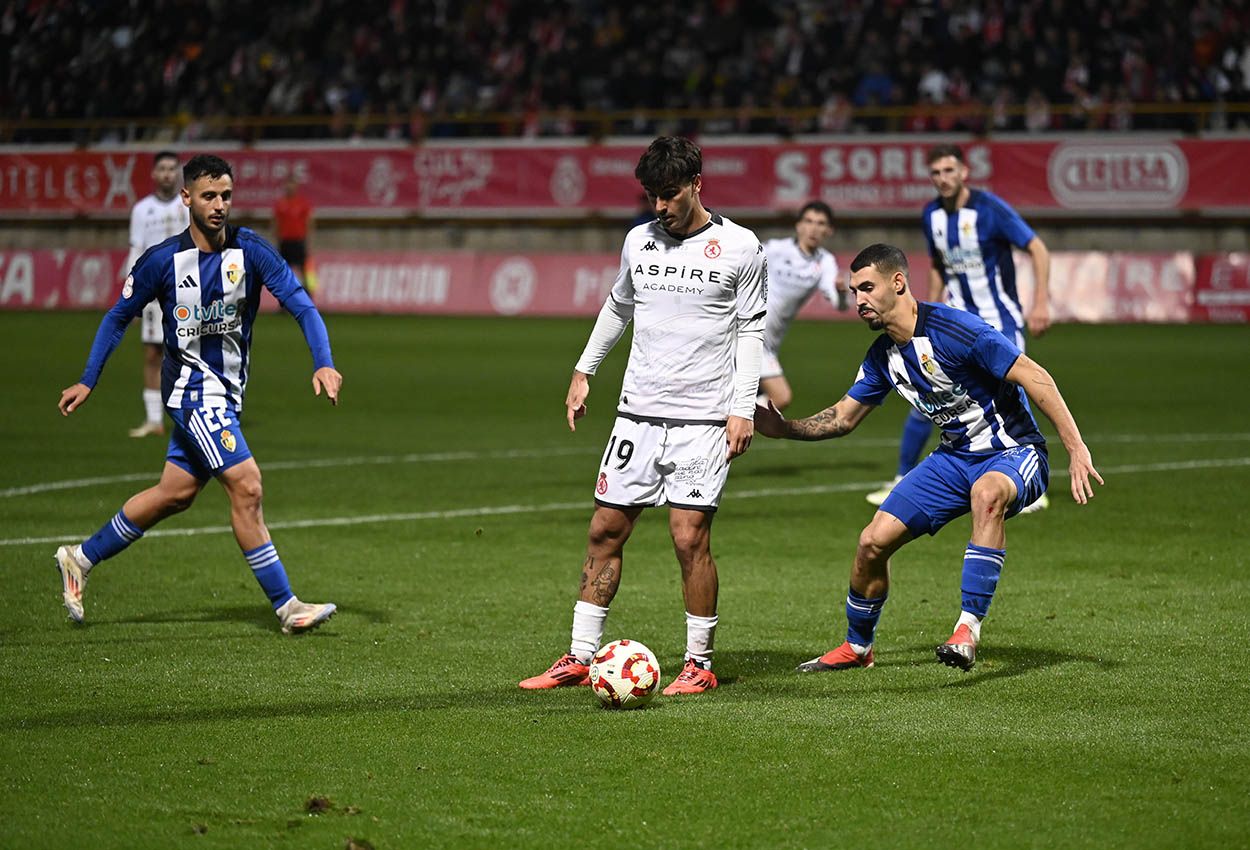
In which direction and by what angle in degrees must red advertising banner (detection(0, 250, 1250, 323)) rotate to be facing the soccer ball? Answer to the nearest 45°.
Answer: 0° — it already faces it

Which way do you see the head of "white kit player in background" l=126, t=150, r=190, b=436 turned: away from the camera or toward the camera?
toward the camera

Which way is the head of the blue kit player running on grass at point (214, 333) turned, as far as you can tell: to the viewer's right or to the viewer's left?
to the viewer's right

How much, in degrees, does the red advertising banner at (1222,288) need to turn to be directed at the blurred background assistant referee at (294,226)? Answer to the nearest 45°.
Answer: approximately 90° to its right

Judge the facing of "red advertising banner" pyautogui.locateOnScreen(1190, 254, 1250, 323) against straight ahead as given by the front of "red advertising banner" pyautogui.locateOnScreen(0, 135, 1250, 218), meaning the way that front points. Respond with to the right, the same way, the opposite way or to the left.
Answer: the same way

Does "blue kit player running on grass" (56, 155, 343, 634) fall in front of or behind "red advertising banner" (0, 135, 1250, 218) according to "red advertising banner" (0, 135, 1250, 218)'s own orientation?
in front

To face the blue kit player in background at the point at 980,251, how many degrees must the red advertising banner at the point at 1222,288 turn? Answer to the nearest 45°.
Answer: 0° — it already faces them

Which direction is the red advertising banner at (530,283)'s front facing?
toward the camera

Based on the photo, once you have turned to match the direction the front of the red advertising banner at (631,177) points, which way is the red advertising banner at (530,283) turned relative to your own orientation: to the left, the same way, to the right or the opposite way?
the same way

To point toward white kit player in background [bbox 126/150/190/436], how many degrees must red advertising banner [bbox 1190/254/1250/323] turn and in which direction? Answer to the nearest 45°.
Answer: approximately 45° to its right

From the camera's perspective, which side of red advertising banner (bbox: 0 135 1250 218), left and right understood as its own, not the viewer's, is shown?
front

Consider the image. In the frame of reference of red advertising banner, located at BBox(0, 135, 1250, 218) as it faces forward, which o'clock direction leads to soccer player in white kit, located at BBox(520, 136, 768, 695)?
The soccer player in white kit is roughly at 12 o'clock from the red advertising banner.

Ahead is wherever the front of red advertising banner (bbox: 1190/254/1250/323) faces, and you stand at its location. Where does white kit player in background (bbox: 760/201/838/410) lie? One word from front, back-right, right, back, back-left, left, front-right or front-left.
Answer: front

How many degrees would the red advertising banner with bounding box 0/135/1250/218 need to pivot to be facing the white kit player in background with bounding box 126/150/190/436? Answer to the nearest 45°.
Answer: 0° — it already faces them

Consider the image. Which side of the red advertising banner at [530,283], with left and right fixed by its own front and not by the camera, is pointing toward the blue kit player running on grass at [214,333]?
front

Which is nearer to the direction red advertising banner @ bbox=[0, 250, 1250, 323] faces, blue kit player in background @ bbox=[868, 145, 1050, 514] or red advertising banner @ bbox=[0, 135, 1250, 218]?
the blue kit player in background
